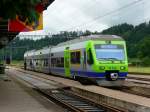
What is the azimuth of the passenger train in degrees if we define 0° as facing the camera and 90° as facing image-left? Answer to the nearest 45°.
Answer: approximately 315°
